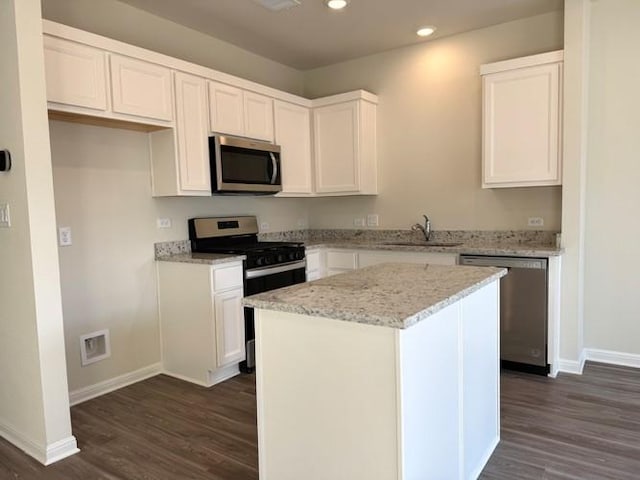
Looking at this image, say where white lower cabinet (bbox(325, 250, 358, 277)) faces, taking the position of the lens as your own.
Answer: facing the viewer and to the left of the viewer

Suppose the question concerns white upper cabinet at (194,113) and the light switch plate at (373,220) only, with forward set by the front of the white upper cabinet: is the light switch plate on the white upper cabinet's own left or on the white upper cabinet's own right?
on the white upper cabinet's own left

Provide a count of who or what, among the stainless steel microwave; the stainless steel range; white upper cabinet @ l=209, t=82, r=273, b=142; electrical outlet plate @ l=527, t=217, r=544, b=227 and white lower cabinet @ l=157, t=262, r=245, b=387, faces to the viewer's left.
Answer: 0

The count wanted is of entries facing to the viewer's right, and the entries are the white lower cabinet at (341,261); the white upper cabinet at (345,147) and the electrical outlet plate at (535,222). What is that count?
0

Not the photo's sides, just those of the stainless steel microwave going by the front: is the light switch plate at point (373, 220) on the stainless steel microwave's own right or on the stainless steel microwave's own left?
on the stainless steel microwave's own left

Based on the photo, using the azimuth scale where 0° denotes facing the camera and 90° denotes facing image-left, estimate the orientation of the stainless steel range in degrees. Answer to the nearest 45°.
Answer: approximately 315°

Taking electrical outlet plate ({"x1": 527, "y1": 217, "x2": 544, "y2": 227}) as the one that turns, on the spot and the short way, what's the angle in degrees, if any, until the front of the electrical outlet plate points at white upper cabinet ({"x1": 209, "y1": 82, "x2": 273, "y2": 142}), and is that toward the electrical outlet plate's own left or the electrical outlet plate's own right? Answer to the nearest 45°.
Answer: approximately 45° to the electrical outlet plate's own right

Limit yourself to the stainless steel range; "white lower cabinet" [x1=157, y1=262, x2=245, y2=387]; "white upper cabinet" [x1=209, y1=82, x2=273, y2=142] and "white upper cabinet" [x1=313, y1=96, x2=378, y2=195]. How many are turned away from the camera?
0

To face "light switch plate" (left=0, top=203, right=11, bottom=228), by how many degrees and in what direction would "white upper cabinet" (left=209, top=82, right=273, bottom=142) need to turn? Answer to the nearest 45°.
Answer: approximately 90° to its right

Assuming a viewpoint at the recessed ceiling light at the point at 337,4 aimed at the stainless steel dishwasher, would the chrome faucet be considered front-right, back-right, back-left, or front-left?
front-left

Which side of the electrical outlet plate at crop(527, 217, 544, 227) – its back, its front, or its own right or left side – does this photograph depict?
front

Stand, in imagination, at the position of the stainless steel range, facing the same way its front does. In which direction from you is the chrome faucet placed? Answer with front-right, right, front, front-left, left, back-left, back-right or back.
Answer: front-left

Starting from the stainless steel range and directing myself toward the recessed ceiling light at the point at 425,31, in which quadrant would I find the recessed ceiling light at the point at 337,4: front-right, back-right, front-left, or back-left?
front-right

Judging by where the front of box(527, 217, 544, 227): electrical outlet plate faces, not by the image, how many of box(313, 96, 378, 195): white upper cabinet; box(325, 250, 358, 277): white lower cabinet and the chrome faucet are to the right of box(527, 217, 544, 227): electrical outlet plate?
3

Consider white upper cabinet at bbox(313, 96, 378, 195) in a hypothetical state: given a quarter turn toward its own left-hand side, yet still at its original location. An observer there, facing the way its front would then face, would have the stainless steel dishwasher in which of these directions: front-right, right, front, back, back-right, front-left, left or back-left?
front

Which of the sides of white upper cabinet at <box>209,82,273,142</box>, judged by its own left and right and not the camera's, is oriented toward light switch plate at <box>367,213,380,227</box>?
left

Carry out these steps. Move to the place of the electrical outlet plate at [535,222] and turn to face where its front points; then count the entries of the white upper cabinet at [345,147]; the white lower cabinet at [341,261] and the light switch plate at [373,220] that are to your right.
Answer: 3

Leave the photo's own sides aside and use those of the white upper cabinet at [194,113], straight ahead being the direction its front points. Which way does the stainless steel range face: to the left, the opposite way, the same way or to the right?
the same way

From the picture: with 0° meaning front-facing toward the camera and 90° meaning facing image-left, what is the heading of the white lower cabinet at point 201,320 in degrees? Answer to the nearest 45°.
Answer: approximately 315°
